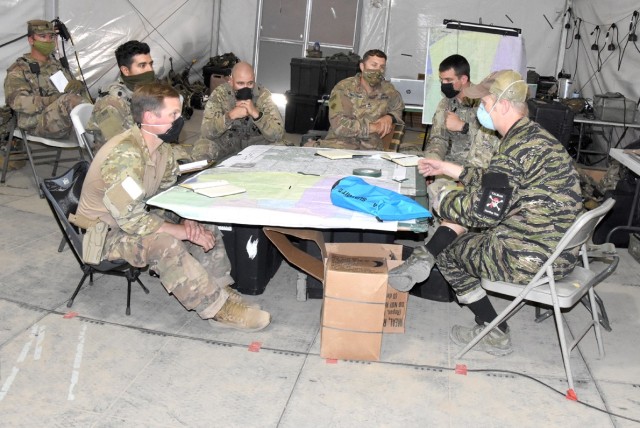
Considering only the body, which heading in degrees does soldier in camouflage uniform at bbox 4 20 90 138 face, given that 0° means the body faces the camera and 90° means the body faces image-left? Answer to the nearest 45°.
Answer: approximately 315°

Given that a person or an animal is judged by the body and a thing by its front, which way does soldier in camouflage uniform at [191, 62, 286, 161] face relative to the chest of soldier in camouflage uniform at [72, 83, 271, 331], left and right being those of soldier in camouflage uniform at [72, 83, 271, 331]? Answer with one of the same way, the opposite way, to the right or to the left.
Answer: to the right

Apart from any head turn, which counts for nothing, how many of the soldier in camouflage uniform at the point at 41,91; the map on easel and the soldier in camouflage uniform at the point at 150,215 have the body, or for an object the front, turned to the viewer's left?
0

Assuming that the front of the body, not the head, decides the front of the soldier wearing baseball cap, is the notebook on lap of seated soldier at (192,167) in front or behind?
in front

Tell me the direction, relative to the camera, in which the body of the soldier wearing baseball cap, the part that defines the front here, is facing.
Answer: to the viewer's left

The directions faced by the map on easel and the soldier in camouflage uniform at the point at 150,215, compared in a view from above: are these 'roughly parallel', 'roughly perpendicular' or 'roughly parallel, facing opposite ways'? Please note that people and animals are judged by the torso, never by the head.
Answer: roughly perpendicular

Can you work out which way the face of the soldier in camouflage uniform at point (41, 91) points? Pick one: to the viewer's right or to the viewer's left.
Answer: to the viewer's right

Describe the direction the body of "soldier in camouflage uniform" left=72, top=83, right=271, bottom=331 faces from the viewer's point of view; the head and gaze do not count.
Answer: to the viewer's right

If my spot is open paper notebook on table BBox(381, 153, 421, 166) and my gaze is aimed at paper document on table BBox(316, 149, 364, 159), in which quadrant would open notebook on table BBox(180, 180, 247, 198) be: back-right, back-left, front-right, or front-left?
front-left

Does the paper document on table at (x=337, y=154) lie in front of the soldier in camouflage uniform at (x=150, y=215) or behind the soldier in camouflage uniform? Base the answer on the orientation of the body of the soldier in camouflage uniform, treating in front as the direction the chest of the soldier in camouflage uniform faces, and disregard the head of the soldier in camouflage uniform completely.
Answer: in front

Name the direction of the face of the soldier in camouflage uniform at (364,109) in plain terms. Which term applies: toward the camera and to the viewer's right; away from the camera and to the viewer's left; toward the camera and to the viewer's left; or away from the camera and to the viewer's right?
toward the camera and to the viewer's right

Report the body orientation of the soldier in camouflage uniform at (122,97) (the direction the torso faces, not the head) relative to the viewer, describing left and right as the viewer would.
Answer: facing to the right of the viewer

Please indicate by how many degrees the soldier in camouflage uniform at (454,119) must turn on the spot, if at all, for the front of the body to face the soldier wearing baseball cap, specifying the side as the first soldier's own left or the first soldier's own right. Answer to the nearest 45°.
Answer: approximately 45° to the first soldier's own left

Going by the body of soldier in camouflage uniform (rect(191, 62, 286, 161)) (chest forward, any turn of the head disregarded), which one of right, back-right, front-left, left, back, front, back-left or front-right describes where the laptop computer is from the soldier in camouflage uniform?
back-left

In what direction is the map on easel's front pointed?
toward the camera

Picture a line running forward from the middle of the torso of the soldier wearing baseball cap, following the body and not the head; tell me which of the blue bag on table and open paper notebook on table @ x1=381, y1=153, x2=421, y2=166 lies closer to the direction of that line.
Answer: the blue bag on table

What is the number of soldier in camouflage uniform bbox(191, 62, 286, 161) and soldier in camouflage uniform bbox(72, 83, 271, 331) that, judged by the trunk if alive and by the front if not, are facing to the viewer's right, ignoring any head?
1

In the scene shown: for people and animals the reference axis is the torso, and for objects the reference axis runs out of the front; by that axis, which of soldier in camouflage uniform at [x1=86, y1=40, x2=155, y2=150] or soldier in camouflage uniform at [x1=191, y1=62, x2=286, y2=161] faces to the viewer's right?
soldier in camouflage uniform at [x1=86, y1=40, x2=155, y2=150]

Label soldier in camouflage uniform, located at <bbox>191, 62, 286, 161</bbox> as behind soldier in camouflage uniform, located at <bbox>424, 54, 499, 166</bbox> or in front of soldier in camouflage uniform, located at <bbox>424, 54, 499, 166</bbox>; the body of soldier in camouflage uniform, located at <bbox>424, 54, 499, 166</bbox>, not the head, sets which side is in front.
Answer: in front
